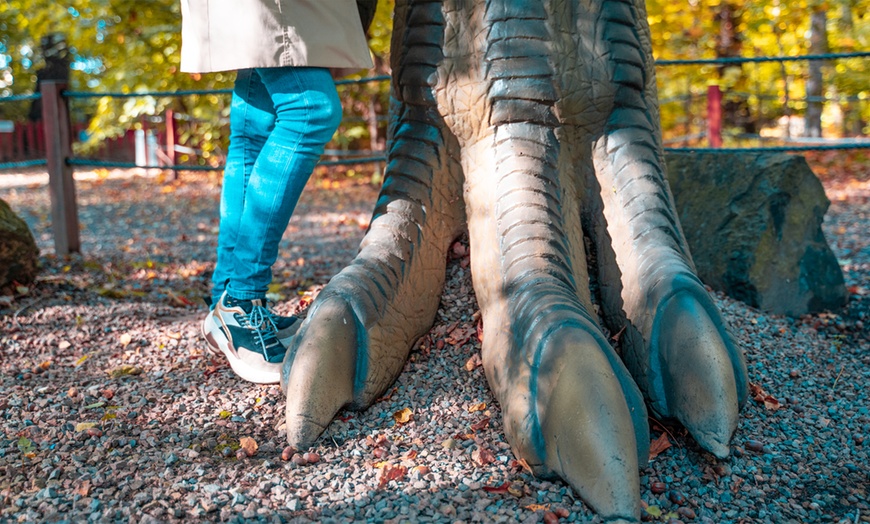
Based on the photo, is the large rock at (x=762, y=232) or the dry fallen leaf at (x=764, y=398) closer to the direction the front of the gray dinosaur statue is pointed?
the dry fallen leaf

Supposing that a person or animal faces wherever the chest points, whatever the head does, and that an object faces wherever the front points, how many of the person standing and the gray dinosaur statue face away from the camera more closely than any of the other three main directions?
0

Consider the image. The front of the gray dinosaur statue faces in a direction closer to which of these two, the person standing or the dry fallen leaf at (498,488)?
the dry fallen leaf

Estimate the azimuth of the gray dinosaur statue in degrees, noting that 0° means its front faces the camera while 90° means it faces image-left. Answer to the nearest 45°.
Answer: approximately 0°

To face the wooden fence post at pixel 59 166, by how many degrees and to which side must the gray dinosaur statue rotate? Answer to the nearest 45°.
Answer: approximately 135° to its right
